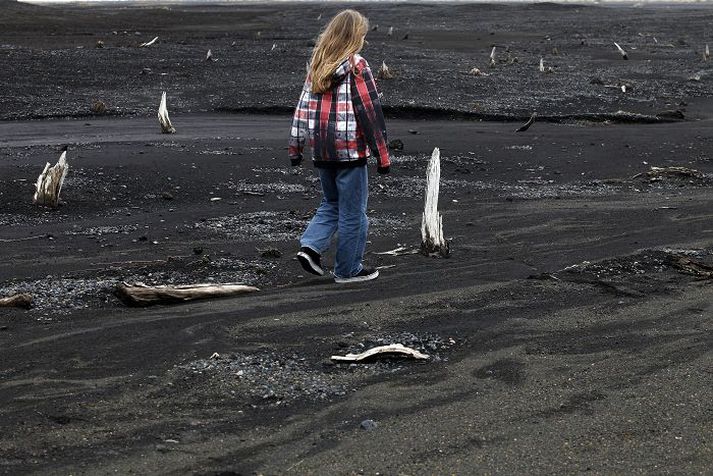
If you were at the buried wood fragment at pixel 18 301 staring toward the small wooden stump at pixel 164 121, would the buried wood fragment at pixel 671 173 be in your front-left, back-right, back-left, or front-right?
front-right

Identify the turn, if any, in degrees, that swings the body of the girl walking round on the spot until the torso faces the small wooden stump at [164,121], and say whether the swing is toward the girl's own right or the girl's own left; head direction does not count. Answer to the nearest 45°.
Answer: approximately 45° to the girl's own left

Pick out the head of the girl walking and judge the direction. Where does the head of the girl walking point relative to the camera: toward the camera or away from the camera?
away from the camera

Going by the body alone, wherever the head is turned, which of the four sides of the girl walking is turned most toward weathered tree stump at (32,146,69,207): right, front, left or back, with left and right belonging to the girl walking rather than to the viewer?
left

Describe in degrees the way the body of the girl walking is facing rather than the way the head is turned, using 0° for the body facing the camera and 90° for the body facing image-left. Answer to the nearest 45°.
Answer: approximately 225°

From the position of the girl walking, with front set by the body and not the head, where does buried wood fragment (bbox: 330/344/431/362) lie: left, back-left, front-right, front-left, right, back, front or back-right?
back-right

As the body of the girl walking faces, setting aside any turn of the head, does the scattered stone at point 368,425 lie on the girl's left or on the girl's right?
on the girl's right

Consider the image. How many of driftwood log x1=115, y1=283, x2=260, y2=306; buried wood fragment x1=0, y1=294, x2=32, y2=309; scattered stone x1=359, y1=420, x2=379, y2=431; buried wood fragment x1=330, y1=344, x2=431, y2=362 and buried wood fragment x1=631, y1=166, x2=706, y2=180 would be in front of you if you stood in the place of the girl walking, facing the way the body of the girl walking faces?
1

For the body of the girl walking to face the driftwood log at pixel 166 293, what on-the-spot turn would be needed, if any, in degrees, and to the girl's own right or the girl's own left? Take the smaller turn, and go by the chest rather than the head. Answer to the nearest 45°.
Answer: approximately 135° to the girl's own left

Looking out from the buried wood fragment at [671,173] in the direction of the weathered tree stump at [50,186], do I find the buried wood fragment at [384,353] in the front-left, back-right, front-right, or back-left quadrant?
front-left
